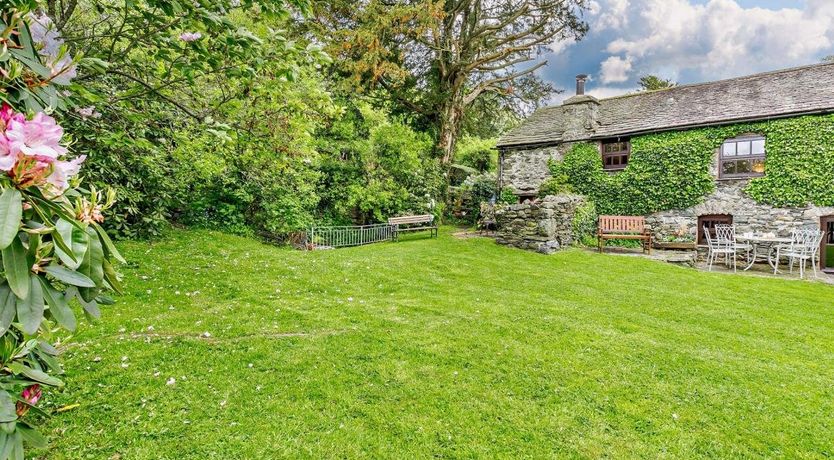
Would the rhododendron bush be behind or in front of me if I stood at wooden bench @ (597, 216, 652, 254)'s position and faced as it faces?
in front

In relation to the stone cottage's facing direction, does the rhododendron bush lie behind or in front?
in front

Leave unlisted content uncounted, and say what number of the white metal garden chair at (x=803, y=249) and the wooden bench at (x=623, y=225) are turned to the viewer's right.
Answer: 0

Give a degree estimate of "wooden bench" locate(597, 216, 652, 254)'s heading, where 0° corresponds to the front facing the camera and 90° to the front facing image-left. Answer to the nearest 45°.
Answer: approximately 0°

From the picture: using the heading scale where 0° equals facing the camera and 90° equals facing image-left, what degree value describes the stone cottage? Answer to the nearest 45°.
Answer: approximately 45°

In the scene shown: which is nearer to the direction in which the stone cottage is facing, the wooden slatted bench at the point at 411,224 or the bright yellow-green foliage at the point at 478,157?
the wooden slatted bench

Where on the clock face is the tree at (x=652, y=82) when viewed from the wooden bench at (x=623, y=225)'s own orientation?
The tree is roughly at 6 o'clock from the wooden bench.

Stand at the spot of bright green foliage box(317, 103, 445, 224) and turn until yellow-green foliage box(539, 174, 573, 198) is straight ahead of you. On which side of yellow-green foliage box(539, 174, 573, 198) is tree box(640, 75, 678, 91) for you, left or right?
left

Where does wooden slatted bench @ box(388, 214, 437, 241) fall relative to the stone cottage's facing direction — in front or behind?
in front
